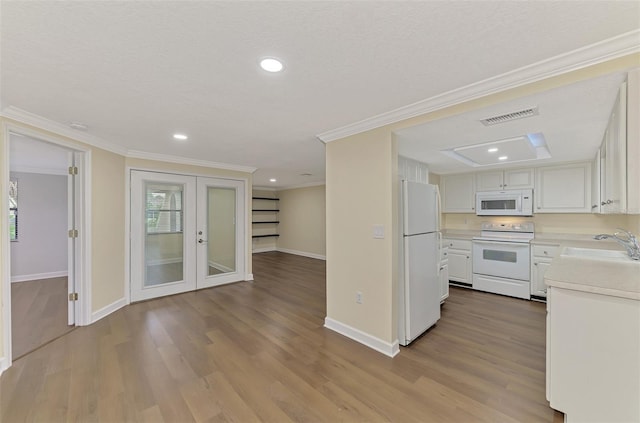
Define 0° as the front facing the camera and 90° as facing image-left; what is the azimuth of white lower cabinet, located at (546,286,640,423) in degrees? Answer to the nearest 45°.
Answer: approximately 90°

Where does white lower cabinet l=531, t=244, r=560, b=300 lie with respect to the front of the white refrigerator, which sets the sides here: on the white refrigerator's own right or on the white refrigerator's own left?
on the white refrigerator's own left

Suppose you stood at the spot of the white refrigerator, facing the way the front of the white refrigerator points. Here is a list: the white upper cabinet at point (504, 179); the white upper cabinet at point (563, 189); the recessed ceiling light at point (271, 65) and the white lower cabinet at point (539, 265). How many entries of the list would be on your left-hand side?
3

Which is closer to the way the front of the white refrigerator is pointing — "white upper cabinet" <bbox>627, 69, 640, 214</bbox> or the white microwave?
the white upper cabinet

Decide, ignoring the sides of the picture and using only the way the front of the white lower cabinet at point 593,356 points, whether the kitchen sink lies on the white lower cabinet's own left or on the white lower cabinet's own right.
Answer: on the white lower cabinet's own right

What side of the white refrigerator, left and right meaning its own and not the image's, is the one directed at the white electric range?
left

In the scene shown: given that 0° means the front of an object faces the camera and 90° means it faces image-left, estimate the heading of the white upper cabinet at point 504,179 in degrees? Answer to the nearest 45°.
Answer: approximately 0°

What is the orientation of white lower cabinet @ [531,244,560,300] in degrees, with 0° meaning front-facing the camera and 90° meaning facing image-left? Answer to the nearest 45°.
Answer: approximately 0°

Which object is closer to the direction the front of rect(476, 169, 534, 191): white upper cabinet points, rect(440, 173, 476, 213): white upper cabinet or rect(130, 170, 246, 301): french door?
the french door

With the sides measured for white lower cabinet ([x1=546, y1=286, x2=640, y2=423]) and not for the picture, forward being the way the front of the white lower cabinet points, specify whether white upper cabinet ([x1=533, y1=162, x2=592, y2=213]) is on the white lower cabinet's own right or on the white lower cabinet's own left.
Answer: on the white lower cabinet's own right

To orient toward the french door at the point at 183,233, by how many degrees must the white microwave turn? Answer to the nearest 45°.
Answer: approximately 45° to its right

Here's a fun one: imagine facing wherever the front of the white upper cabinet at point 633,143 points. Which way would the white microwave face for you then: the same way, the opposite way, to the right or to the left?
to the left

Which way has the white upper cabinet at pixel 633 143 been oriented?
to the viewer's left

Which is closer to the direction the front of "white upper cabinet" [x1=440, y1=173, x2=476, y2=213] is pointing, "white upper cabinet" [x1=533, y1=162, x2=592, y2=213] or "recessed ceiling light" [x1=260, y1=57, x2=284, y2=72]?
the recessed ceiling light
